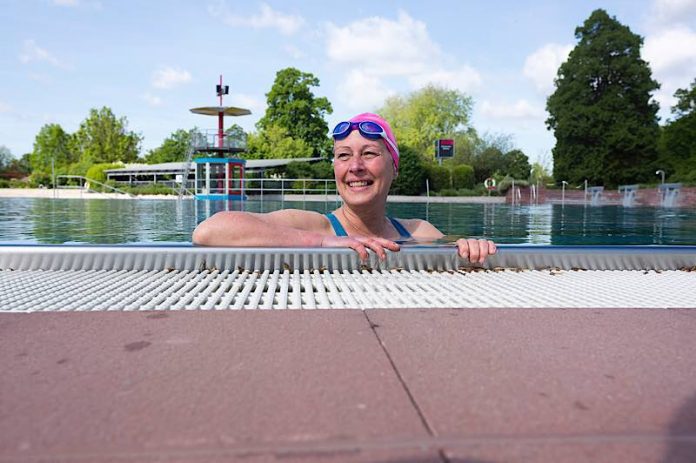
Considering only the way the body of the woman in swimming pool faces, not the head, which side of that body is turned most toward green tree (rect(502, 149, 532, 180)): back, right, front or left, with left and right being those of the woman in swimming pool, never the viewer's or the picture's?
back

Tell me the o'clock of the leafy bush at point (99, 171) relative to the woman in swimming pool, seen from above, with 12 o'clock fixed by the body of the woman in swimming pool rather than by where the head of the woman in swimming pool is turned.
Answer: The leafy bush is roughly at 5 o'clock from the woman in swimming pool.

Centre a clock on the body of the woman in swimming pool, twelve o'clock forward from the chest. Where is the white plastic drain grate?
The white plastic drain grate is roughly at 12 o'clock from the woman in swimming pool.

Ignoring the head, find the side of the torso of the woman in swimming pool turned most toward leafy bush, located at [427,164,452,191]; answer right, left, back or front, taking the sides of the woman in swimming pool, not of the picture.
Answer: back

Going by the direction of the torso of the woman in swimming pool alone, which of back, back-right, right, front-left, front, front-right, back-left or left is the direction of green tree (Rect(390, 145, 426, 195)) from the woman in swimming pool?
back

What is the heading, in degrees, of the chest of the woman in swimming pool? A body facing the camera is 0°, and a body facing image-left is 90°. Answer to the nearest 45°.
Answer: approximately 0°

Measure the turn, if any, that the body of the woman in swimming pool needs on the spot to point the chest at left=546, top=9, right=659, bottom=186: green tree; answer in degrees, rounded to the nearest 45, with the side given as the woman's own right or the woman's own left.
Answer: approximately 135° to the woman's own left
